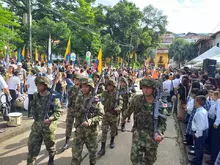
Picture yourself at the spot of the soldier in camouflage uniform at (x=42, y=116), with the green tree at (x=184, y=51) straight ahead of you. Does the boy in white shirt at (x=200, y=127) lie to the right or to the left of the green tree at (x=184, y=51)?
right

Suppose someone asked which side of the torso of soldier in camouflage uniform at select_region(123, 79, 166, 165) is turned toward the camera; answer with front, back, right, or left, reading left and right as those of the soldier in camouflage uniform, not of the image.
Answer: front

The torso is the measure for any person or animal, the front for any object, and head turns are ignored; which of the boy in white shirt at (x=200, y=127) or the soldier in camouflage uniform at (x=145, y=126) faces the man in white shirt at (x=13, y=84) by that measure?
the boy in white shirt at (x=200, y=127)

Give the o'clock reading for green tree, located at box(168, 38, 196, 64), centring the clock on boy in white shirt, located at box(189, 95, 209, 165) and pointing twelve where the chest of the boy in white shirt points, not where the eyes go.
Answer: The green tree is roughly at 3 o'clock from the boy in white shirt.

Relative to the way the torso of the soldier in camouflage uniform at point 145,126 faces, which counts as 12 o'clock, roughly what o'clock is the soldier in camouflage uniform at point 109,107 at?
the soldier in camouflage uniform at point 109,107 is roughly at 5 o'clock from the soldier in camouflage uniform at point 145,126.

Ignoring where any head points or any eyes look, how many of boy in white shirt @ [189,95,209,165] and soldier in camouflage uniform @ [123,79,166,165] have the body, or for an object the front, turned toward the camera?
1

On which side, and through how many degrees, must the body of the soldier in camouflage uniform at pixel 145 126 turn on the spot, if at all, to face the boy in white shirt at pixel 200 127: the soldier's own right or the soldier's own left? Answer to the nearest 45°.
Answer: approximately 135° to the soldier's own left

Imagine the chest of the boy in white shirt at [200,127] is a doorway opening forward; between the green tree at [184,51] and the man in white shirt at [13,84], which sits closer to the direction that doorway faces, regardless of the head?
the man in white shirt

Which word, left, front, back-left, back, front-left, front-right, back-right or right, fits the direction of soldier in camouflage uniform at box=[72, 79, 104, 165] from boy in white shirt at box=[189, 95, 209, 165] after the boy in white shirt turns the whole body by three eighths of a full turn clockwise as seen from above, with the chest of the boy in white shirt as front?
back

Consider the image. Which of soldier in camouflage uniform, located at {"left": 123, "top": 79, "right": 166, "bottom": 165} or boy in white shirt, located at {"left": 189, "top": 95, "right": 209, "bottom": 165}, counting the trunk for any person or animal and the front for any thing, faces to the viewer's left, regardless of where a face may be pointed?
the boy in white shirt

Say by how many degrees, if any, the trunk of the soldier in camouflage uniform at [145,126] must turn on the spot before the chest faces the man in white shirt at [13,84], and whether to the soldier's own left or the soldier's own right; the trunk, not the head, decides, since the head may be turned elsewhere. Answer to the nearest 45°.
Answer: approximately 135° to the soldier's own right

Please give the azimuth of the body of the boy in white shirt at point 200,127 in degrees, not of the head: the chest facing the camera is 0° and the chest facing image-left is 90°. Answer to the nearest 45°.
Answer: approximately 90°

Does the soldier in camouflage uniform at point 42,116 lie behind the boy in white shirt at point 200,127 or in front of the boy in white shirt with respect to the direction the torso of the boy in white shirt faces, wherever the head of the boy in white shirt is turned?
in front

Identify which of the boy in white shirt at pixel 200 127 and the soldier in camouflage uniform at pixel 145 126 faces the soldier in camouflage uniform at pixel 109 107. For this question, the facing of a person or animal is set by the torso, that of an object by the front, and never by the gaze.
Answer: the boy in white shirt

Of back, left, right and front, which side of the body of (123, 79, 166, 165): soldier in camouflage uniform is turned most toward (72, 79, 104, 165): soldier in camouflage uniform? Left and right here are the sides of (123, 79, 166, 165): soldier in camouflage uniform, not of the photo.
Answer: right

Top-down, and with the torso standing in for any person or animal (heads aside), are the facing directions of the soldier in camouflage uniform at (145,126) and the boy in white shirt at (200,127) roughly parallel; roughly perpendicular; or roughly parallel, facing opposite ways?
roughly perpendicular
